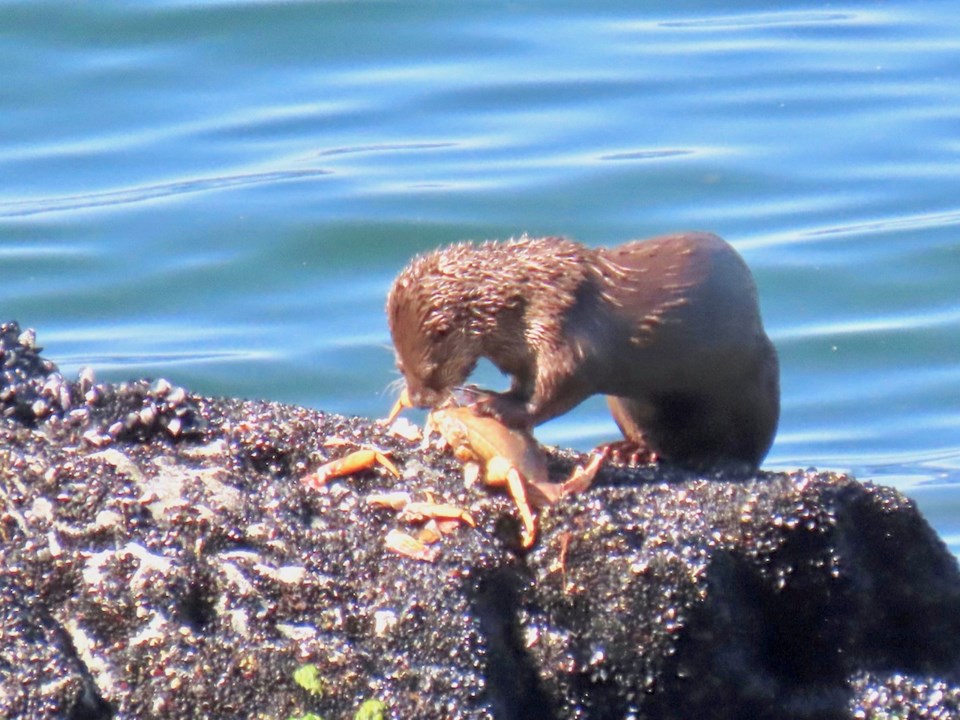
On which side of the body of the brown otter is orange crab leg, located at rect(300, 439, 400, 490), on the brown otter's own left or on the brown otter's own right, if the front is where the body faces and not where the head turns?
on the brown otter's own left

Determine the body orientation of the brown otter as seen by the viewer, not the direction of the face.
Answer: to the viewer's left
